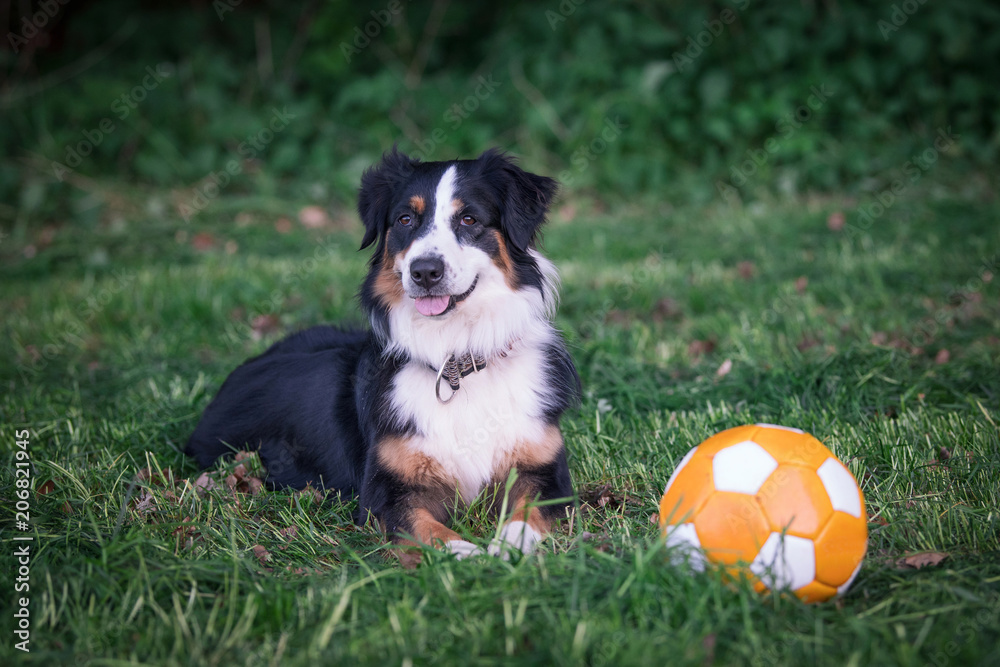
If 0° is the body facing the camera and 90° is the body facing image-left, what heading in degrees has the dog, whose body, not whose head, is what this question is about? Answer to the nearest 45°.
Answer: approximately 315°

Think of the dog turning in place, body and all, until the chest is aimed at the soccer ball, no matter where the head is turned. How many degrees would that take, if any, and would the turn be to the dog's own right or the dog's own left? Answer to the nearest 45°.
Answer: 0° — it already faces it

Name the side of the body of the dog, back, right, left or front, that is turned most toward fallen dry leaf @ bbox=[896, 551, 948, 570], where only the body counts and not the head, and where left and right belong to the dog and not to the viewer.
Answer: front
